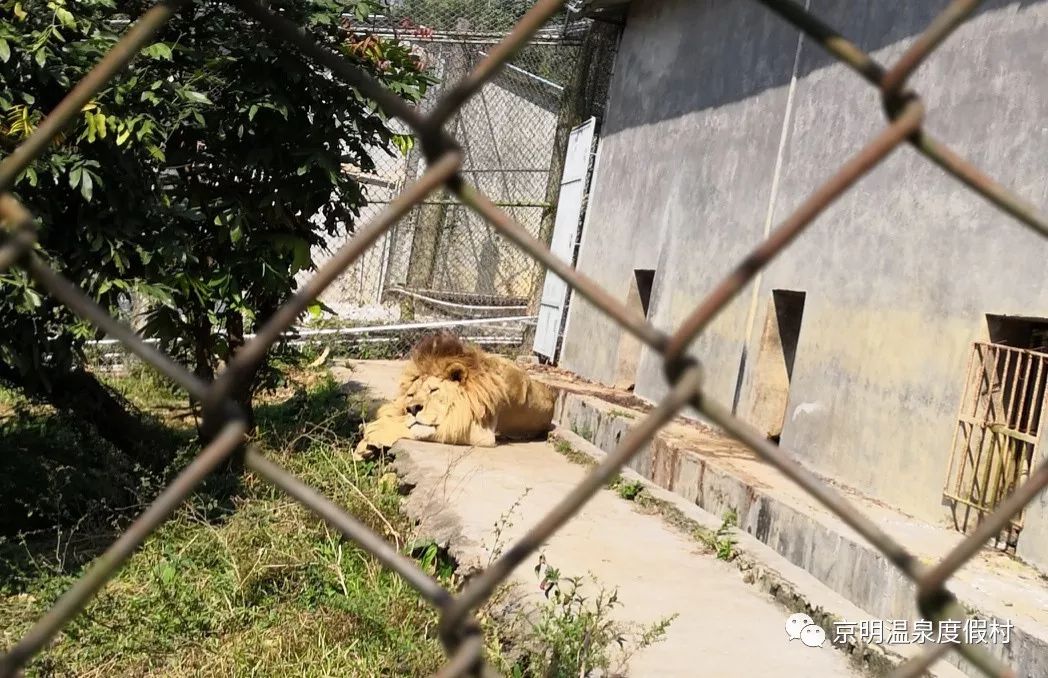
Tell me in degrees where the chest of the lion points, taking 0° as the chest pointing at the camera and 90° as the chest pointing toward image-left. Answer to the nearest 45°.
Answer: approximately 45°

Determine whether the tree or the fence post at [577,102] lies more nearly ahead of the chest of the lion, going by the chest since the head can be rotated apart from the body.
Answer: the tree

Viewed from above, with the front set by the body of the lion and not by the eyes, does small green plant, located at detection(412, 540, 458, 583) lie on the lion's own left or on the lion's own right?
on the lion's own left

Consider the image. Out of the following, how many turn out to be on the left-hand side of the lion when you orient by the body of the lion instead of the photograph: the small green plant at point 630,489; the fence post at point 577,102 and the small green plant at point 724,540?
2

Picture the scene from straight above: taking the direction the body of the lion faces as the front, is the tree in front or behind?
in front

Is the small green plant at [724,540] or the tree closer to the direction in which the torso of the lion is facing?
the tree

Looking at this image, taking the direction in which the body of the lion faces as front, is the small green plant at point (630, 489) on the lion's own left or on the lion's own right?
on the lion's own left

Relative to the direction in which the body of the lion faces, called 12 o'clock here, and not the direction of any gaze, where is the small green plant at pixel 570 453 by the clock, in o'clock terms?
The small green plant is roughly at 7 o'clock from the lion.

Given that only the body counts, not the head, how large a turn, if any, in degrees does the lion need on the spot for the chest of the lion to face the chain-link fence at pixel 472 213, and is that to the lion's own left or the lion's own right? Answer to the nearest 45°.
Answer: approximately 135° to the lion's own right

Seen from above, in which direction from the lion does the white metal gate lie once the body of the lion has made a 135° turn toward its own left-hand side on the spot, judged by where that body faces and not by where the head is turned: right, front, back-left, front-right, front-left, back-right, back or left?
left

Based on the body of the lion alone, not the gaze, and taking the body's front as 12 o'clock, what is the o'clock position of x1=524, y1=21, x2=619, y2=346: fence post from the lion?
The fence post is roughly at 5 o'clock from the lion.
